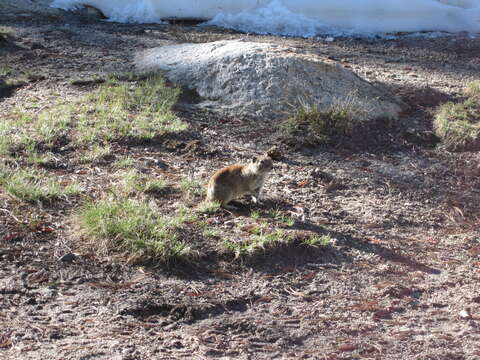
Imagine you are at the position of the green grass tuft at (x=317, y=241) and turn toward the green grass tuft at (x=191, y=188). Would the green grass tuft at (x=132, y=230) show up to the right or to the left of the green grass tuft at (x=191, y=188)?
left

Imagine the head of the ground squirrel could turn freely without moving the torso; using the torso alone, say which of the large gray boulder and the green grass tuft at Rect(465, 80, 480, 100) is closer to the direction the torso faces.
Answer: the green grass tuft

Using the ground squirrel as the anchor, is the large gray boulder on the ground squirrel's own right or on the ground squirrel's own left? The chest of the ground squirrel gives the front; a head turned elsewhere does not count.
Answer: on the ground squirrel's own left

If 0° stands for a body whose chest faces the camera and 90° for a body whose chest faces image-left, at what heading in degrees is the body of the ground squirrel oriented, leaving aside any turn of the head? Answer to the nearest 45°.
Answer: approximately 270°

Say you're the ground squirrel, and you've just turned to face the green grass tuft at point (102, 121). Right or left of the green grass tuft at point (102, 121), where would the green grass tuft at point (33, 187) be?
left

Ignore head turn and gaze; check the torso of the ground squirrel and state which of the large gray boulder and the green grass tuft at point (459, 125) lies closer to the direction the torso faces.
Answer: the green grass tuft

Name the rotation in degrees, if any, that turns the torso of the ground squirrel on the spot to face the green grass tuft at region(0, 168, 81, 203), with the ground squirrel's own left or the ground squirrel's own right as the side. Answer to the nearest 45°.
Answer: approximately 180°

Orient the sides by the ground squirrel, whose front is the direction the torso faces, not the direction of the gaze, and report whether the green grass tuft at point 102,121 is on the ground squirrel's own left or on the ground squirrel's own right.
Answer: on the ground squirrel's own left

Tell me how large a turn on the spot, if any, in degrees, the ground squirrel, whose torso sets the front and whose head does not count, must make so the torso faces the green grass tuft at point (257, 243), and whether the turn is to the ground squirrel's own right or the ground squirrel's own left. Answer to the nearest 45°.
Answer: approximately 90° to the ground squirrel's own right

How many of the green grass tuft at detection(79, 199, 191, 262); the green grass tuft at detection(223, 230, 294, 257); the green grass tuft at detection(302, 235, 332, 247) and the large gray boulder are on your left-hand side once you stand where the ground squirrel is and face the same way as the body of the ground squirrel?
1
